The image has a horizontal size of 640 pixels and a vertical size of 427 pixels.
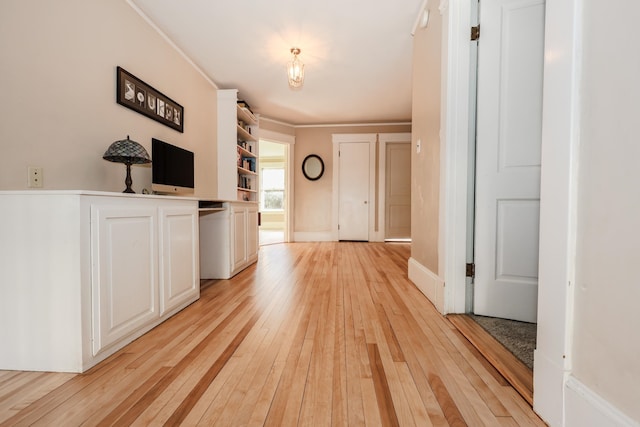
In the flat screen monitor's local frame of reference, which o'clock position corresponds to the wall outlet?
The wall outlet is roughly at 3 o'clock from the flat screen monitor.

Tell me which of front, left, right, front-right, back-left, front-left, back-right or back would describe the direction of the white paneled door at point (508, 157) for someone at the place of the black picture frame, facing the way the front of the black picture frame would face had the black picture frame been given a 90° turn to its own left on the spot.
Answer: right

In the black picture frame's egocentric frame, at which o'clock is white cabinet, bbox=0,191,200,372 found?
The white cabinet is roughly at 2 o'clock from the black picture frame.

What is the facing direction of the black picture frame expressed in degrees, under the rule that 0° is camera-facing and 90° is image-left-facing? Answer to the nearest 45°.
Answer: approximately 315°

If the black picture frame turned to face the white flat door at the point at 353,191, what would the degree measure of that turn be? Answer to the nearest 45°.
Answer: approximately 90° to its left

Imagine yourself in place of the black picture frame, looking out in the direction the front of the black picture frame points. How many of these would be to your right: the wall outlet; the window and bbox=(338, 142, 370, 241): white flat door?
1

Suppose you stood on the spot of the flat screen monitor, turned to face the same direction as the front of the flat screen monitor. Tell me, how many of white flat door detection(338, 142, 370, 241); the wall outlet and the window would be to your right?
1

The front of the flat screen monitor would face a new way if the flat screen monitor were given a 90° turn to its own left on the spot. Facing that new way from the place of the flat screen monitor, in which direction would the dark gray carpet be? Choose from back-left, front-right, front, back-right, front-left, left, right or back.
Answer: right

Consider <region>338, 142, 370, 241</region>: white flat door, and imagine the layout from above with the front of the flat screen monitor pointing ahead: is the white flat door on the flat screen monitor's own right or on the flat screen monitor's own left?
on the flat screen monitor's own left

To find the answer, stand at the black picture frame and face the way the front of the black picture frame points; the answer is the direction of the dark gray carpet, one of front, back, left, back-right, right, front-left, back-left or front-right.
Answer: front

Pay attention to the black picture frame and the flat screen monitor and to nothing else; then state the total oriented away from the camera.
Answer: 0

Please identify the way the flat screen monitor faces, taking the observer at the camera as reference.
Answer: facing the viewer and to the right of the viewer

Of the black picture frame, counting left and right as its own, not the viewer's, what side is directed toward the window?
left

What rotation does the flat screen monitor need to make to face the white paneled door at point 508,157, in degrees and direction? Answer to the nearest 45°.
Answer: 0° — it already faces it
